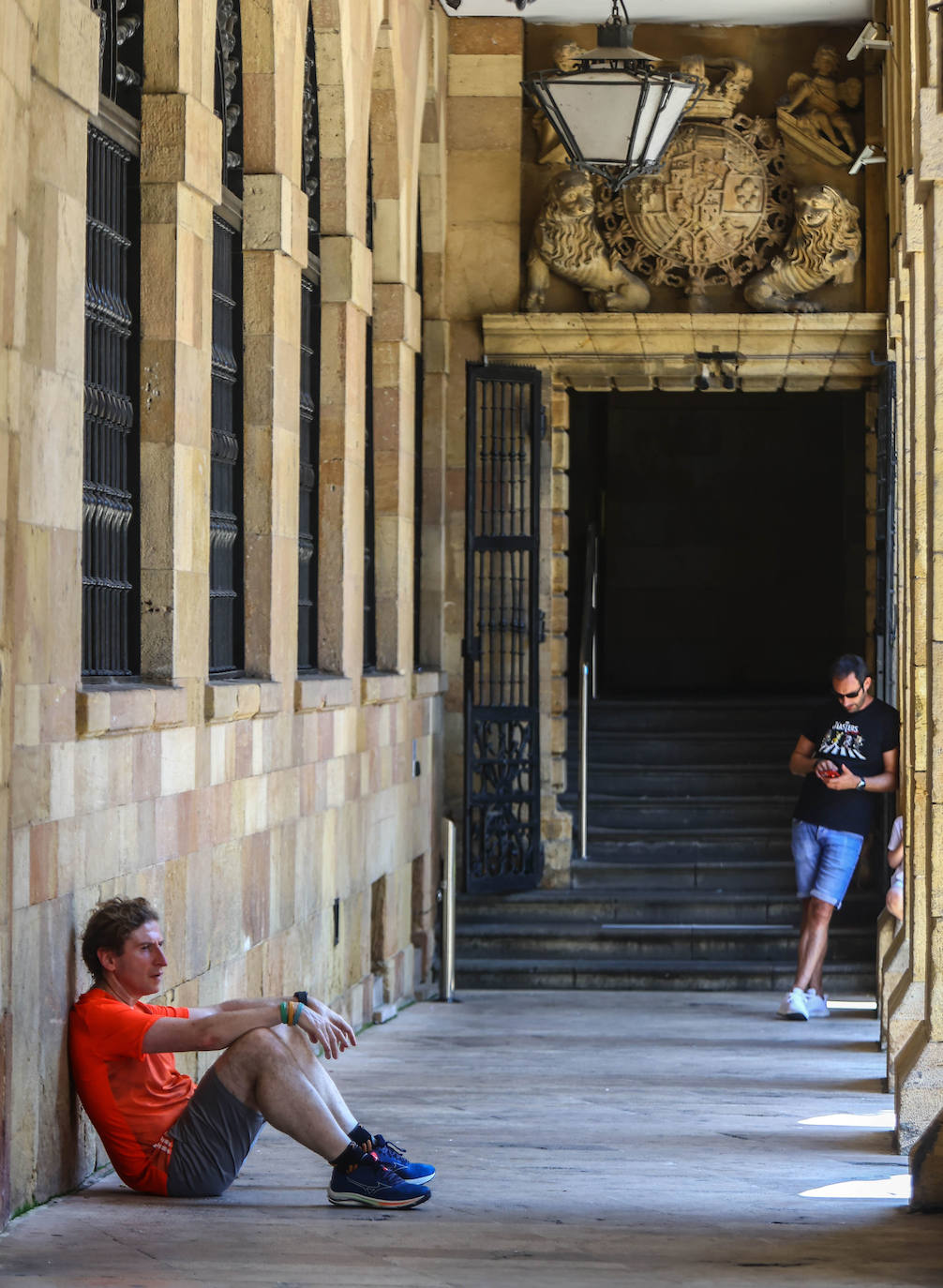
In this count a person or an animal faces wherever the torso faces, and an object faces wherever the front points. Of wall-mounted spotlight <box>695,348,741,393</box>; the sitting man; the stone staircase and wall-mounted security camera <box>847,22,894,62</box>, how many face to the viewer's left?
1

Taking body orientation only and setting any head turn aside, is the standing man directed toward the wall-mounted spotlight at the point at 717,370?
no

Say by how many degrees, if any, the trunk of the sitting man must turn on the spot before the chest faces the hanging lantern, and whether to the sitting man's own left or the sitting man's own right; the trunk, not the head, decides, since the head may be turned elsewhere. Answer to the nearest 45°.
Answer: approximately 45° to the sitting man's own left

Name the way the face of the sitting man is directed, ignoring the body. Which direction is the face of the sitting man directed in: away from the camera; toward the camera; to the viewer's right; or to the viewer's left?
to the viewer's right

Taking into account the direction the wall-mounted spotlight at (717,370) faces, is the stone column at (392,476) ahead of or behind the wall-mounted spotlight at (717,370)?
ahead

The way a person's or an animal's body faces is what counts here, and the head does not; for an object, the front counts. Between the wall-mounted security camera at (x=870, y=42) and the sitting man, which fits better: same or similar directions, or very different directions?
very different directions

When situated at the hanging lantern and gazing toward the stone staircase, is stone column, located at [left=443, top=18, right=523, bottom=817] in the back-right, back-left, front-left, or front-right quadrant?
front-left

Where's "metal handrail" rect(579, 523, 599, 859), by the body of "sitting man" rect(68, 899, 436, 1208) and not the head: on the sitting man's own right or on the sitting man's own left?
on the sitting man's own left

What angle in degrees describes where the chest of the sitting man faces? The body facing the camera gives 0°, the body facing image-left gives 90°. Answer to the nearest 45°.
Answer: approximately 270°

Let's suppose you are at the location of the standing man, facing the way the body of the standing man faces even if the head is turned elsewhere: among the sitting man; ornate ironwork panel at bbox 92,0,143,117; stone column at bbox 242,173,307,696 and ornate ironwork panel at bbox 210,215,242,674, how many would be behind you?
0

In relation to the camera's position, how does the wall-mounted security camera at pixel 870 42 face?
facing to the left of the viewer

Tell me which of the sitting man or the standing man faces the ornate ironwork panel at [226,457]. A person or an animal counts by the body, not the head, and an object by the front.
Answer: the standing man

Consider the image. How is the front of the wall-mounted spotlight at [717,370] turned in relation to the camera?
facing the viewer

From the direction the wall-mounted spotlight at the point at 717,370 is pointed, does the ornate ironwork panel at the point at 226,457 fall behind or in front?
in front

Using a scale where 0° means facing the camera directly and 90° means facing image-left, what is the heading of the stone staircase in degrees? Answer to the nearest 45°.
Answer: approximately 0°

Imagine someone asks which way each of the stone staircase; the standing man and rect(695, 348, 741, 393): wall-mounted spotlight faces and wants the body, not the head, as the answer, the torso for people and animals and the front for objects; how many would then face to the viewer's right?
0
